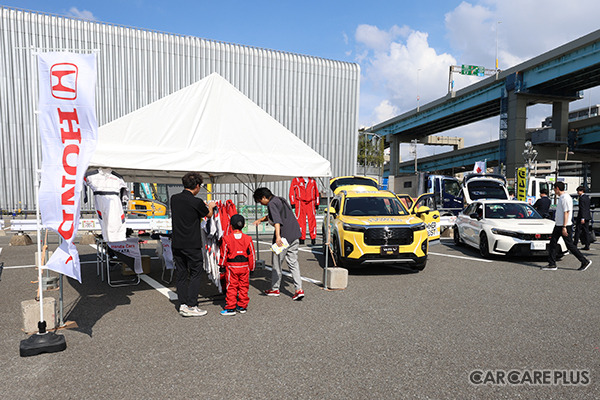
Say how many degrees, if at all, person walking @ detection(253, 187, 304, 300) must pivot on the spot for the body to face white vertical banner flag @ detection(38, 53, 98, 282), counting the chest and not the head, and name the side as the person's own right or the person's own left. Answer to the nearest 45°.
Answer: approximately 45° to the person's own left

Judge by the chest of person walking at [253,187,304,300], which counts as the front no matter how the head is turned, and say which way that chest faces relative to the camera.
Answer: to the viewer's left

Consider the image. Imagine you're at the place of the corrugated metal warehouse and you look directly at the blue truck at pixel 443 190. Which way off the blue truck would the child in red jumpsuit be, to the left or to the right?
right

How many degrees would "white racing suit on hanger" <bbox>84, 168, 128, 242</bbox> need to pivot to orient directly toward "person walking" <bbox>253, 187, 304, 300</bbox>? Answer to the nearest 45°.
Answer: approximately 45° to its left

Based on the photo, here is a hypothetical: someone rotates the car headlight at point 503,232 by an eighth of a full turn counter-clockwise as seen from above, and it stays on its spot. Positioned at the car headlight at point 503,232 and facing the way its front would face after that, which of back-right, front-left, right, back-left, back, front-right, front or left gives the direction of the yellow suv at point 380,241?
back-right

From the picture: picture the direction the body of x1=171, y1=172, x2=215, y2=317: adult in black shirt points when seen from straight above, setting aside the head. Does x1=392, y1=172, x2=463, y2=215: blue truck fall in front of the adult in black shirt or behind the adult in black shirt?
in front

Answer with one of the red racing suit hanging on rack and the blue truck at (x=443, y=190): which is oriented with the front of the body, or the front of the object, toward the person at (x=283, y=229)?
the red racing suit hanging on rack

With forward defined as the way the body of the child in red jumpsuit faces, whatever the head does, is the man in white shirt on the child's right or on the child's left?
on the child's right
